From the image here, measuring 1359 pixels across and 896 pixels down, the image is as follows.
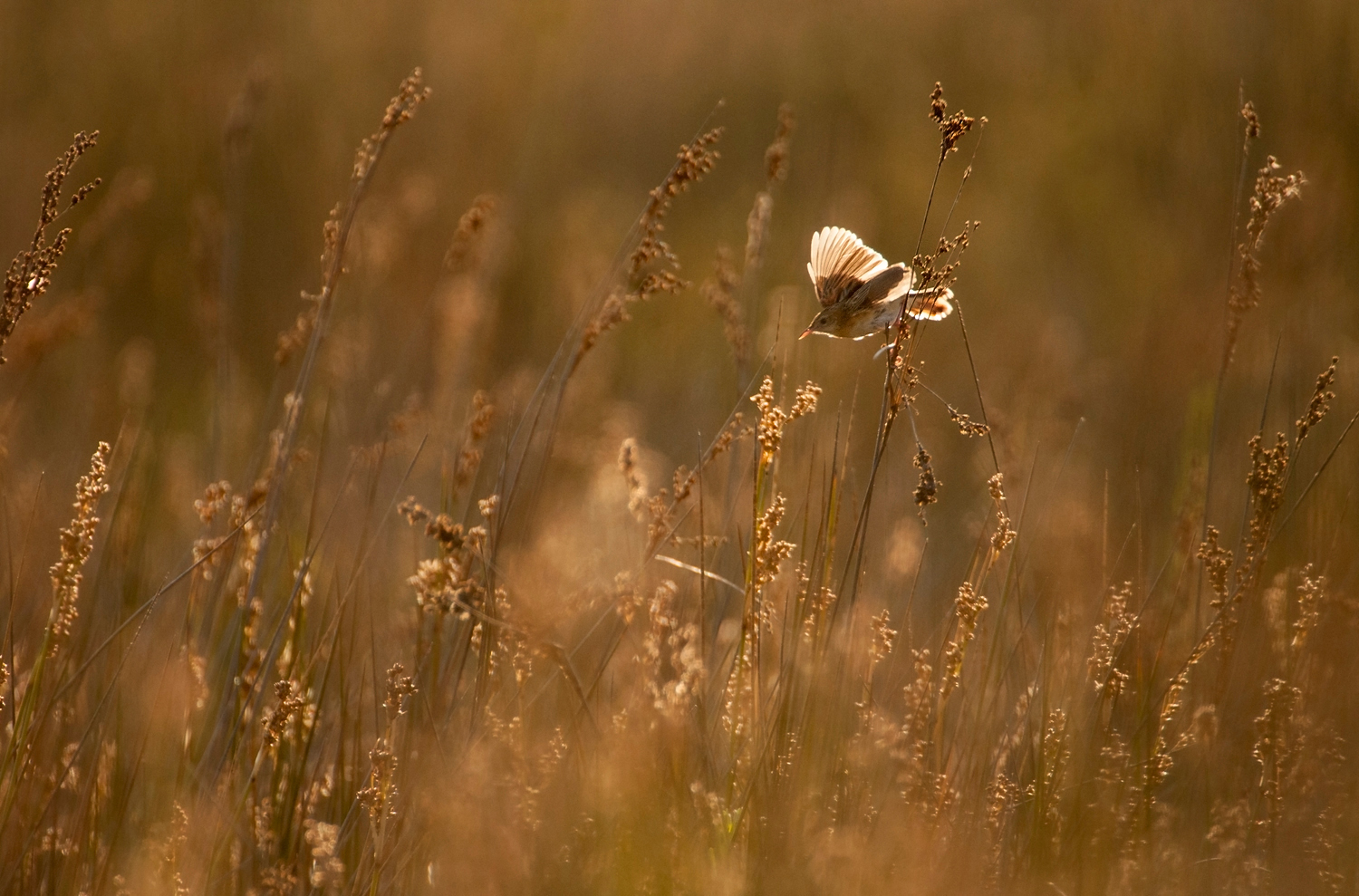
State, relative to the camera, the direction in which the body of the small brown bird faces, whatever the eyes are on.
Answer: to the viewer's left
